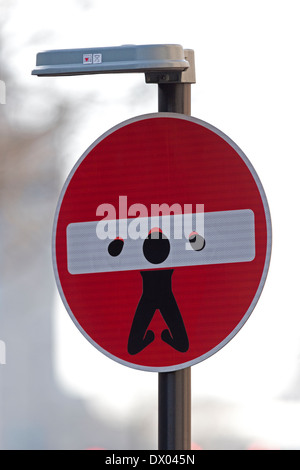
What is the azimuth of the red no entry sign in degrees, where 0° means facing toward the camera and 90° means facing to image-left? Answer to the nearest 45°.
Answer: approximately 45°
